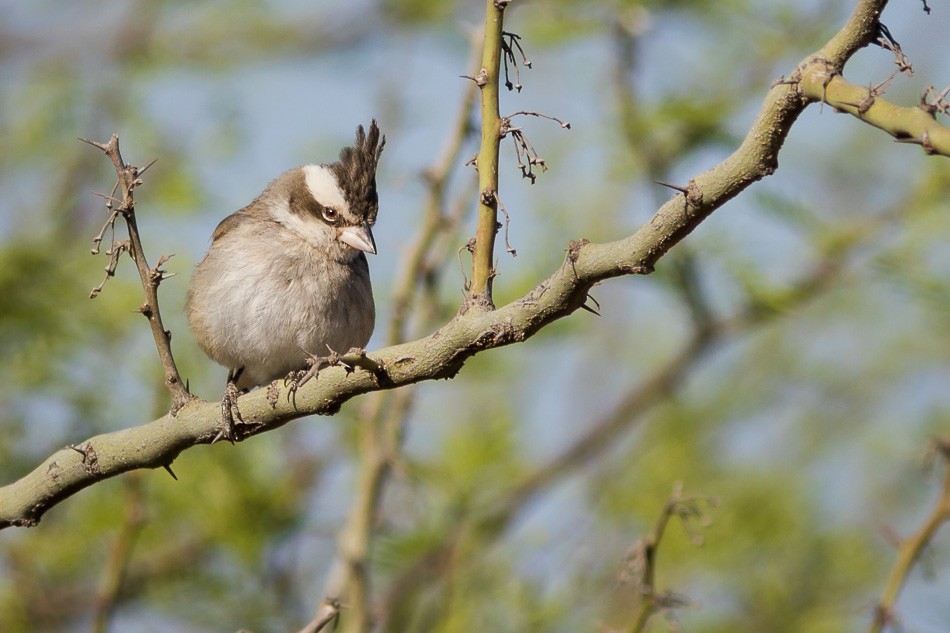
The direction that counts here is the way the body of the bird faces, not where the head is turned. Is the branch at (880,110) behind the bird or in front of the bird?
in front

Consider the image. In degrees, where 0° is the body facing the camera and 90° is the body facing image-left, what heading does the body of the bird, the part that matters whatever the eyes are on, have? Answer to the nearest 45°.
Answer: approximately 315°

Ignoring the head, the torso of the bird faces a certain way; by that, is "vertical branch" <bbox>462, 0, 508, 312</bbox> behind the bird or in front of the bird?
in front
